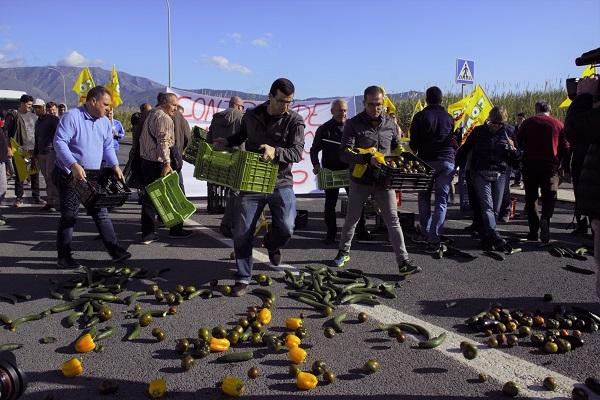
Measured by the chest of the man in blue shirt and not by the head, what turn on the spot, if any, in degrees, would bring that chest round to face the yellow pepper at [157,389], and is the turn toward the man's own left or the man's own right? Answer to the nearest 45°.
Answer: approximately 45° to the man's own right

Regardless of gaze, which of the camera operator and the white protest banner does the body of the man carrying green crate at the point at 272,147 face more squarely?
the camera operator

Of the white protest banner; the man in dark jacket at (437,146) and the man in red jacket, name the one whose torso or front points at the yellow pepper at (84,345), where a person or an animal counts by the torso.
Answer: the white protest banner

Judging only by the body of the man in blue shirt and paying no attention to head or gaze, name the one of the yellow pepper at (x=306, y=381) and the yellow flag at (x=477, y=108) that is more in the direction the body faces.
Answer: the yellow pepper

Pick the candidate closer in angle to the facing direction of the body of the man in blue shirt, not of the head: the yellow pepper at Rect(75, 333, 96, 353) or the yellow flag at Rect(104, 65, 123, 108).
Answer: the yellow pepper

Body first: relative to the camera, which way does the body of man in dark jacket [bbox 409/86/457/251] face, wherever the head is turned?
away from the camera

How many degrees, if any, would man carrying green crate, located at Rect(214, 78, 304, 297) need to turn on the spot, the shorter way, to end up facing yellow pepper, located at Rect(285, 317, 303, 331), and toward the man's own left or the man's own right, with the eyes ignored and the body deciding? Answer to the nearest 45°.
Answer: approximately 45° to the man's own left

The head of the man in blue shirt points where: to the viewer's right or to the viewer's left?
to the viewer's right

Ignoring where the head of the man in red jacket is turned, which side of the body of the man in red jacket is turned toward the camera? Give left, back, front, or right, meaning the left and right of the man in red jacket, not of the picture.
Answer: back

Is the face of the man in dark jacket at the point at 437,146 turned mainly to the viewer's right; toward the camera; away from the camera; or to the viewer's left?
away from the camera
